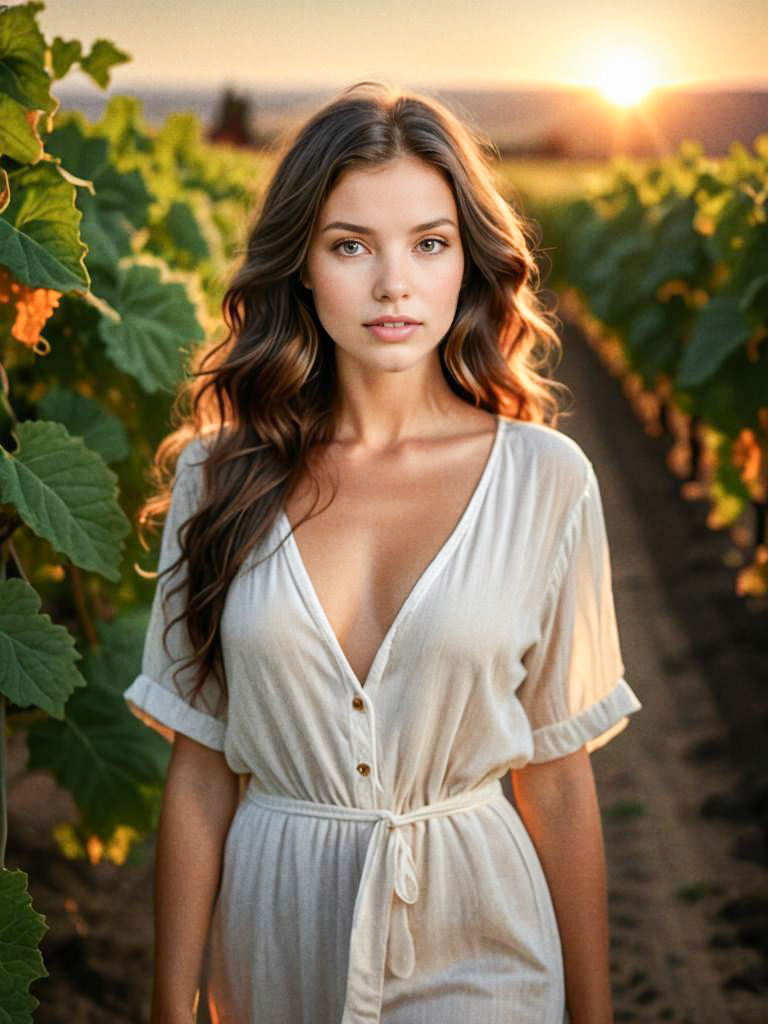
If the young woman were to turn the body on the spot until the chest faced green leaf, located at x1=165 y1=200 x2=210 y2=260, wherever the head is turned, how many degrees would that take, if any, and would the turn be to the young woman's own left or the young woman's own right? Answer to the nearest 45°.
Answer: approximately 180°

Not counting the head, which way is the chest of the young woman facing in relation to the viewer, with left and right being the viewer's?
facing the viewer

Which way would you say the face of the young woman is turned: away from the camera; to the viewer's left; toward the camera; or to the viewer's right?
toward the camera

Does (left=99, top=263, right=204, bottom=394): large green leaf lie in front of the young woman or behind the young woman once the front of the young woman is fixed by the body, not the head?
behind
